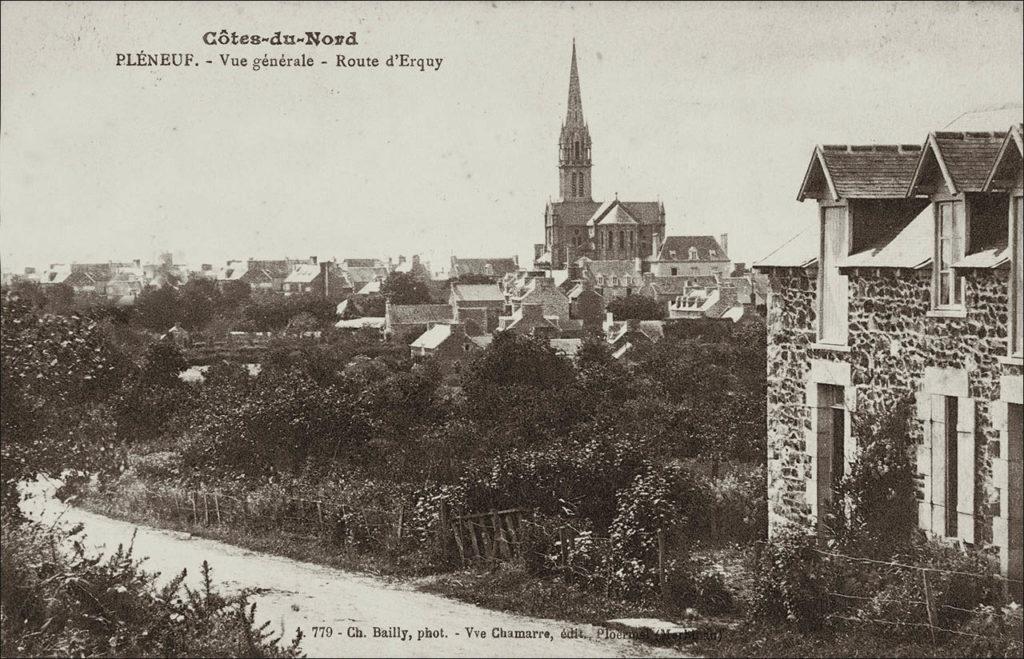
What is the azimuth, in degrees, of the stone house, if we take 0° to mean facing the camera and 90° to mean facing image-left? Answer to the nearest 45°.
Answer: approximately 45°

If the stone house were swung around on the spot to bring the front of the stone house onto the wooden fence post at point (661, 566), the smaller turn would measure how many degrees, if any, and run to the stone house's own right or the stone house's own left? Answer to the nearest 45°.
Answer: approximately 45° to the stone house's own right

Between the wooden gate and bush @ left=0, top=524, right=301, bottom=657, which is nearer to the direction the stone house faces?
the bush

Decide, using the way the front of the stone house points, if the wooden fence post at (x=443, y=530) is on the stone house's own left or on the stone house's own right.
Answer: on the stone house's own right

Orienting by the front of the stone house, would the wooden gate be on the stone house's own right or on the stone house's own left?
on the stone house's own right
